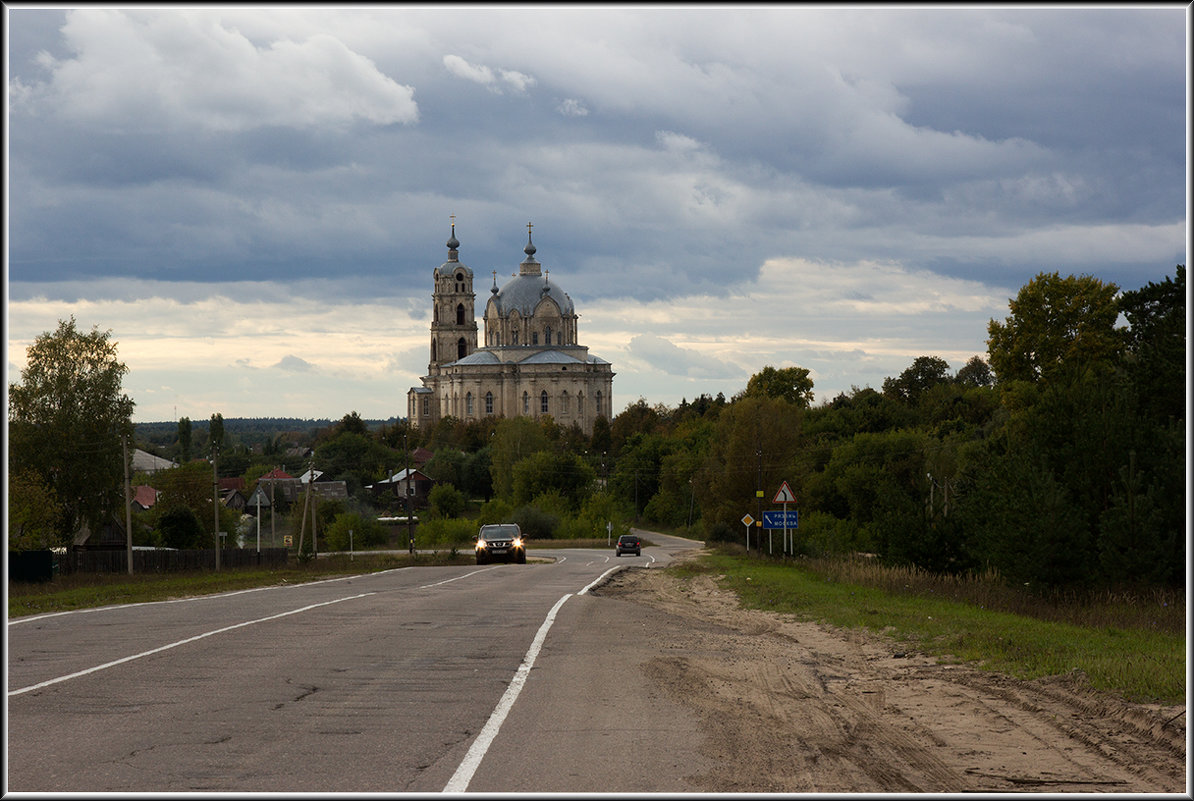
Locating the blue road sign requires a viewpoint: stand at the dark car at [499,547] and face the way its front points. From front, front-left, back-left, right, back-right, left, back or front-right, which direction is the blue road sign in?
back-left

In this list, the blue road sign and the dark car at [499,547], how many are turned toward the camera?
2

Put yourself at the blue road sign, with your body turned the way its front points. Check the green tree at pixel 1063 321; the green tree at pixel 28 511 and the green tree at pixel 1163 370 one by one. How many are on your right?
1

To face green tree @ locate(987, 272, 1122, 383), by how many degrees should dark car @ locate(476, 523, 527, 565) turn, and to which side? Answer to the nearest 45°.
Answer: approximately 90° to its left

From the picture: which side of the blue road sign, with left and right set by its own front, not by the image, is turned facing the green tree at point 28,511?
right

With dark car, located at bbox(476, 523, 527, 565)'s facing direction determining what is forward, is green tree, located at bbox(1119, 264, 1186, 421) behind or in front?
in front

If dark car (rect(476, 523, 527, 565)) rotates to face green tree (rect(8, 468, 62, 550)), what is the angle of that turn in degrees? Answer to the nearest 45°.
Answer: approximately 90° to its right

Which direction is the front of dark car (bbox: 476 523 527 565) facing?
toward the camera

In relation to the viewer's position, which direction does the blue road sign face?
facing the viewer

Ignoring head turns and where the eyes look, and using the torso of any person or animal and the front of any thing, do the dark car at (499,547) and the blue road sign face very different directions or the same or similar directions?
same or similar directions
